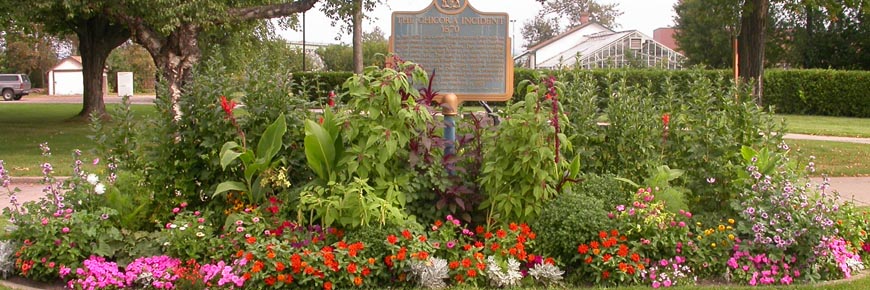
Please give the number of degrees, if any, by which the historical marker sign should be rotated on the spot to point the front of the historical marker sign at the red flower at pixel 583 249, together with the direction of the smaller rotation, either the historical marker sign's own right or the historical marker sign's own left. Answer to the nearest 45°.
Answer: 0° — it already faces it

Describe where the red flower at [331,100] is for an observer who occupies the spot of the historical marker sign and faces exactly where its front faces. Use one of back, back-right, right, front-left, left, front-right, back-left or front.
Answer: front-right

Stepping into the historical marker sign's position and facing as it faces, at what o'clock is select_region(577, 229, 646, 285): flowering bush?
The flowering bush is roughly at 11 o'clock from the historical marker sign.

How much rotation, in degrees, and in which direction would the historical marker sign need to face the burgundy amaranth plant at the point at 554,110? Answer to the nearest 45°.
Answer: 0° — it already faces it

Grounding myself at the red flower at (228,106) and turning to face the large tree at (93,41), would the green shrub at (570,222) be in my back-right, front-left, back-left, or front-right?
back-right

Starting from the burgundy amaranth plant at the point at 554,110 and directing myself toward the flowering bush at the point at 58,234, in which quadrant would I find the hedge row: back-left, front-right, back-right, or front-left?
back-right

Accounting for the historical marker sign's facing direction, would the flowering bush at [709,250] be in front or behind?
in front

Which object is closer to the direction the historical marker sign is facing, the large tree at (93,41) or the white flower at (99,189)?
the white flower

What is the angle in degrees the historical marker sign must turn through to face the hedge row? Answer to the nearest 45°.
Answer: approximately 135° to its left

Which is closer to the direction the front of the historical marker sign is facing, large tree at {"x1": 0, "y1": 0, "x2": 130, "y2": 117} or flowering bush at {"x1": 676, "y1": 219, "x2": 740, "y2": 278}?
the flowering bush

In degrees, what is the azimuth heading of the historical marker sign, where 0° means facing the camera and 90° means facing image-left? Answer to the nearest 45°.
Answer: approximately 0°

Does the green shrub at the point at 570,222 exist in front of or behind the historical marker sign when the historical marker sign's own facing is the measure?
in front

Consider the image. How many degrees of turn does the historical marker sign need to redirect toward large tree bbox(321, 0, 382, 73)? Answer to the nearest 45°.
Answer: approximately 180°

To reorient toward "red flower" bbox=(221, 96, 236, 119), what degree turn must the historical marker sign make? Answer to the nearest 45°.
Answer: approximately 45° to its right

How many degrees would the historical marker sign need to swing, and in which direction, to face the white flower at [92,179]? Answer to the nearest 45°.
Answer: approximately 45° to its right

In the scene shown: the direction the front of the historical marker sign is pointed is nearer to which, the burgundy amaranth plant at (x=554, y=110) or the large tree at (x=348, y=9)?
the burgundy amaranth plant

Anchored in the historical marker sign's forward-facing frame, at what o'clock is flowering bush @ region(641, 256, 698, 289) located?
The flowering bush is roughly at 11 o'clock from the historical marker sign.

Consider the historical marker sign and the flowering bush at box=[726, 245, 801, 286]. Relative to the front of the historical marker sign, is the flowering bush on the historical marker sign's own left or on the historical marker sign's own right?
on the historical marker sign's own left

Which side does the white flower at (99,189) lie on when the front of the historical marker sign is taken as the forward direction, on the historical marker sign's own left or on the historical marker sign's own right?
on the historical marker sign's own right
